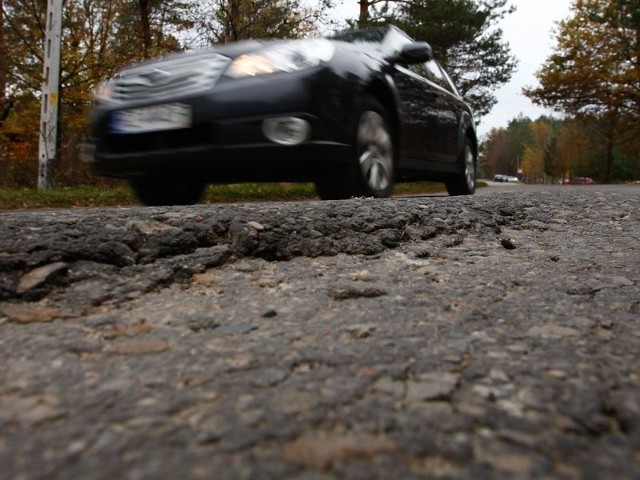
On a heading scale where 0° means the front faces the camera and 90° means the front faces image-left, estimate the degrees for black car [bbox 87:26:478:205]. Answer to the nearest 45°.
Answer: approximately 45°

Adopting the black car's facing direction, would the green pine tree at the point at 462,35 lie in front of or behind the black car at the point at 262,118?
behind

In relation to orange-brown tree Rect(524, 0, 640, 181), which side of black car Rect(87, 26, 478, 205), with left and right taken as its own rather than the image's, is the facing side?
back

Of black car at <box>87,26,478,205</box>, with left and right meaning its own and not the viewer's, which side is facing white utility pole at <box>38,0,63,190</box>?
right

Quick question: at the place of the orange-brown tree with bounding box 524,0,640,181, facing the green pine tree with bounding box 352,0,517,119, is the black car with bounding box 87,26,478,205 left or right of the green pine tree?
left

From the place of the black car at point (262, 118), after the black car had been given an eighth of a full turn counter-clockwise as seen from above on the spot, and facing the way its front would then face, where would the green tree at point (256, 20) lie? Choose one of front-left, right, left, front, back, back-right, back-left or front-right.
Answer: back
